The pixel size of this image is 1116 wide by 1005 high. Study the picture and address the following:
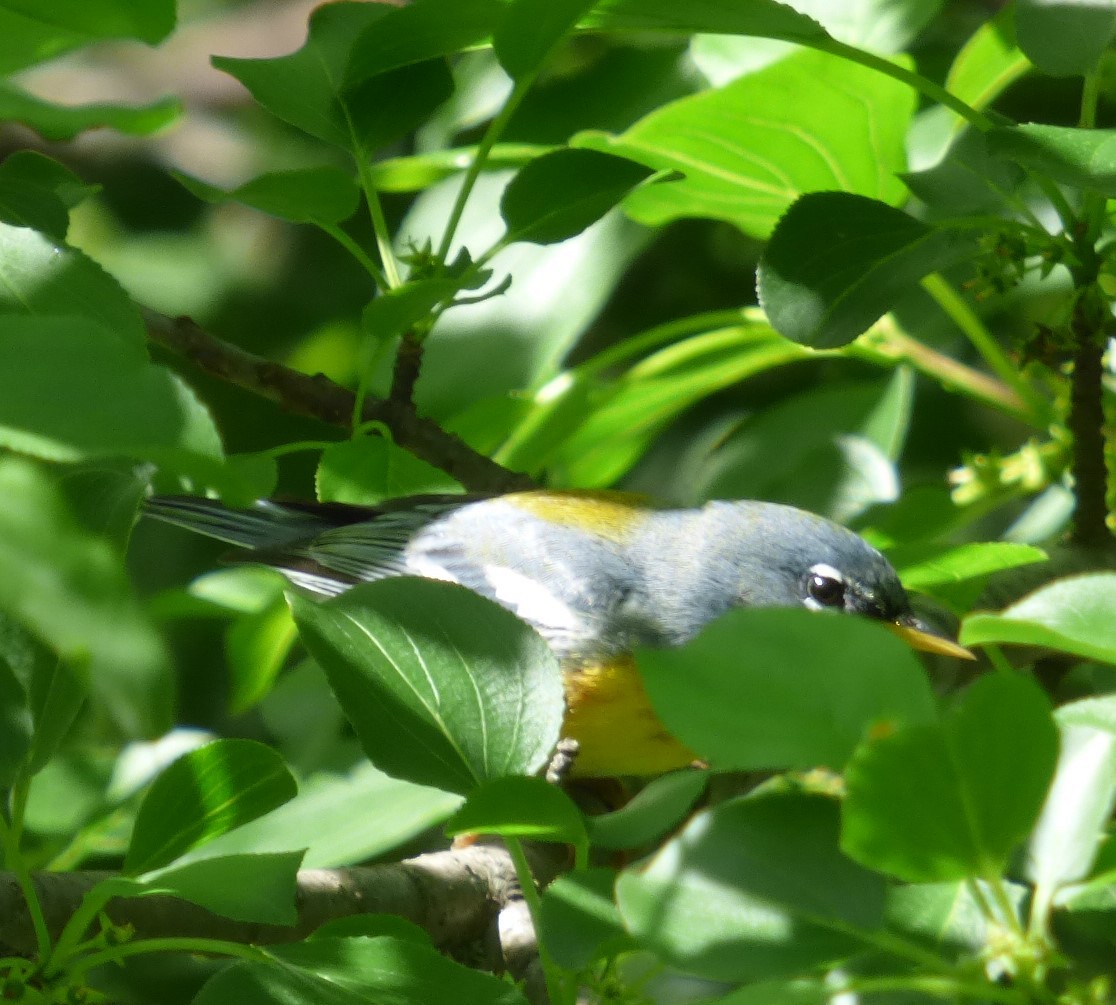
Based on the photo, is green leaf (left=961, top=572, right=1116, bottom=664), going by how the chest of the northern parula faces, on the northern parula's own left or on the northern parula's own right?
on the northern parula's own right

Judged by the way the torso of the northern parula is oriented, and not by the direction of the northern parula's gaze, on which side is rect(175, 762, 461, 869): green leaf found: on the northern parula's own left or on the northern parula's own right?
on the northern parula's own right

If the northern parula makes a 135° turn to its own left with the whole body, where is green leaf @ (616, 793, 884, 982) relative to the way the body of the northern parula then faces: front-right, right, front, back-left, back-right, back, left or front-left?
back-left

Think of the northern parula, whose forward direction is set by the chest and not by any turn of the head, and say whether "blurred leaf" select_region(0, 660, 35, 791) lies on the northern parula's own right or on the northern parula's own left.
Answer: on the northern parula's own right

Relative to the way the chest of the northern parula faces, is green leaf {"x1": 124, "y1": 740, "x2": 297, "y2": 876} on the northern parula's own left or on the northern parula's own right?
on the northern parula's own right

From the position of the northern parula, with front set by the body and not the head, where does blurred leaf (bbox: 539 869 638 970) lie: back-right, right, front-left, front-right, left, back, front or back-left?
right

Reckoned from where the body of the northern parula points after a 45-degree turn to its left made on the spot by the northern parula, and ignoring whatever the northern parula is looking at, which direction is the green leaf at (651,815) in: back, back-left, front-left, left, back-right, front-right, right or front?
back-right

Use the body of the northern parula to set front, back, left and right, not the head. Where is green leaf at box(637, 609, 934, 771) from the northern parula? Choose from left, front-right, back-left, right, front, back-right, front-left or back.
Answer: right

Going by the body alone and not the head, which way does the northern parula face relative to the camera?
to the viewer's right
